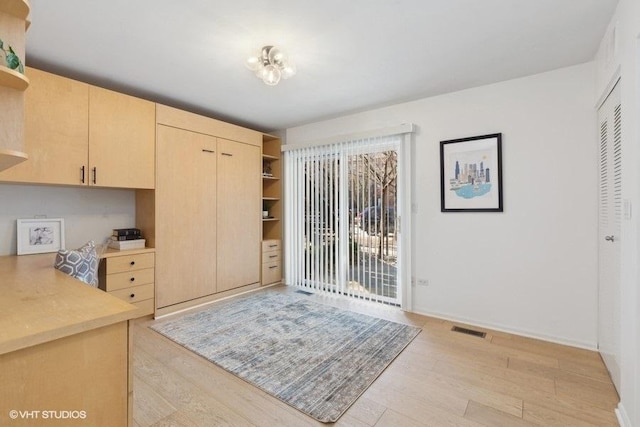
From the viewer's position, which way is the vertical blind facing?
facing the viewer and to the left of the viewer

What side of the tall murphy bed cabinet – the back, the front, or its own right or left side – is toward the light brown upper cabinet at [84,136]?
right

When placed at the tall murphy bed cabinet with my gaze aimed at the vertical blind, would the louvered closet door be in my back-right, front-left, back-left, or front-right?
front-right

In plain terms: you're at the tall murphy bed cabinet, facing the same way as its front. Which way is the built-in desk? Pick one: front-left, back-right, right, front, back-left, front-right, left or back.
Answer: front-right

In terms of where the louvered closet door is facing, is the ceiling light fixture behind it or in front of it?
in front

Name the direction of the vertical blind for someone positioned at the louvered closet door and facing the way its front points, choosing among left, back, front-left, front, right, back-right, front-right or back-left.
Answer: front

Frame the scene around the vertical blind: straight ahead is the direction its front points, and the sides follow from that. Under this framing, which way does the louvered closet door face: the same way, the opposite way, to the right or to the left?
to the right

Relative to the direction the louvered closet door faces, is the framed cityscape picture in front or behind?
in front

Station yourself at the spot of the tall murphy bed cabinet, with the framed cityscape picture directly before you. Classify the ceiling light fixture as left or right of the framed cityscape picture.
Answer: right

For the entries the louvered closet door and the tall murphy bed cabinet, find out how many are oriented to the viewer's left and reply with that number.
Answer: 1

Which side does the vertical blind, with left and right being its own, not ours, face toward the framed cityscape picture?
left

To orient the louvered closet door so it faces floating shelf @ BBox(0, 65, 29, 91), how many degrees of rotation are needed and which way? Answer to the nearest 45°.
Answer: approximately 45° to its left

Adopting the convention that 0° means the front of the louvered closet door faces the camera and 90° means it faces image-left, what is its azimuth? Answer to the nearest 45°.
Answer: approximately 90°
